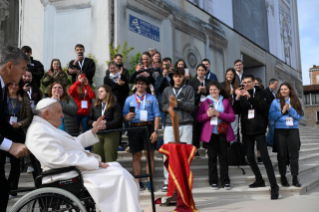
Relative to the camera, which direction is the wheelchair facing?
to the viewer's right

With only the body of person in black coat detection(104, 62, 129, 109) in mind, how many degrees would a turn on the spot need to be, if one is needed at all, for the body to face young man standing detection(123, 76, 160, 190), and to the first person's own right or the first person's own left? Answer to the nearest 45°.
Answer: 0° — they already face them

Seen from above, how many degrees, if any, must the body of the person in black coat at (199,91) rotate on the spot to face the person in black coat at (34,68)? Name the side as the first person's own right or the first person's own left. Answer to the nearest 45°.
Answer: approximately 90° to the first person's own right

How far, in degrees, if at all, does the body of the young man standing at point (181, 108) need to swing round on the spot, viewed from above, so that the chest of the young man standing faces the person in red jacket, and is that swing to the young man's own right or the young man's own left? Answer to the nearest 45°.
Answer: approximately 90° to the young man's own right

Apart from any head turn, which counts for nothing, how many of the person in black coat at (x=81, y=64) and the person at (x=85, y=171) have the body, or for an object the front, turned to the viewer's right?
1

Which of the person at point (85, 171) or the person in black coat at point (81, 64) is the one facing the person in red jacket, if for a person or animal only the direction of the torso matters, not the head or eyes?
the person in black coat

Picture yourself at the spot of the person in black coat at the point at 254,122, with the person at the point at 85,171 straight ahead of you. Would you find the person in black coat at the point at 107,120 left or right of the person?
right

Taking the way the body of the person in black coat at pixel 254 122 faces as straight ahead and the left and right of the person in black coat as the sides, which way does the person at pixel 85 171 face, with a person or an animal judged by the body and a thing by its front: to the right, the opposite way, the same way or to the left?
to the left

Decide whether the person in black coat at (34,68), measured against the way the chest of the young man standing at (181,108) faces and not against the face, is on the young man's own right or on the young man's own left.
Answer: on the young man's own right

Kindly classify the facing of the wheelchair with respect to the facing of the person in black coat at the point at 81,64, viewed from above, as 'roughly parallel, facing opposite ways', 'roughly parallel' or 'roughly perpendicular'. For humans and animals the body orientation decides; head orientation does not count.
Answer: roughly perpendicular

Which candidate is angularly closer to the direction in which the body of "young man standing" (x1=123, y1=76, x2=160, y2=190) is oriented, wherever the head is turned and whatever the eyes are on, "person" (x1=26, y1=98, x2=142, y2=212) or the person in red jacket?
the person

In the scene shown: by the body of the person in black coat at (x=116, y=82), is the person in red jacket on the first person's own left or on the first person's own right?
on the first person's own right

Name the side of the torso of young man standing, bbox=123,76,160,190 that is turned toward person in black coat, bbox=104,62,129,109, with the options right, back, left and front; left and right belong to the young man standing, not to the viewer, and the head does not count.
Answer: back
